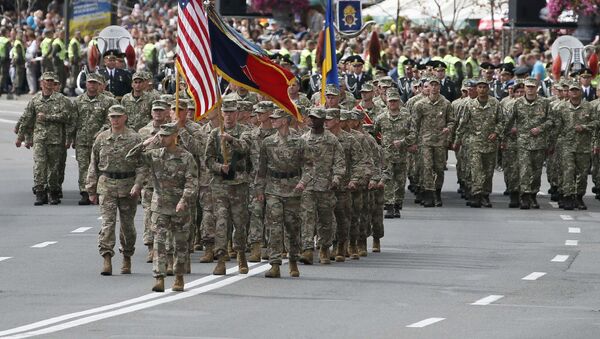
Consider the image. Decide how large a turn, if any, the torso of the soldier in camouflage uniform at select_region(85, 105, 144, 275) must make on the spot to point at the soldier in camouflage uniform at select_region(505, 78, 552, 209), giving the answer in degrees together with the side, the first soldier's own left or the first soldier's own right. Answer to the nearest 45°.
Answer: approximately 135° to the first soldier's own left

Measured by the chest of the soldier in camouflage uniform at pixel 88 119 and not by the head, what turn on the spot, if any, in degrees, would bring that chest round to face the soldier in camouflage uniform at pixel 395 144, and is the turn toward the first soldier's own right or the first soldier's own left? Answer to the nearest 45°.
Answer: approximately 90° to the first soldier's own left

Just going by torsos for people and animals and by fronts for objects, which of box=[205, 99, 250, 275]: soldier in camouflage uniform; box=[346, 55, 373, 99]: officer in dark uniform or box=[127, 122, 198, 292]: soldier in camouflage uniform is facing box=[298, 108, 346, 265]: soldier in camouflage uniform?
the officer in dark uniform

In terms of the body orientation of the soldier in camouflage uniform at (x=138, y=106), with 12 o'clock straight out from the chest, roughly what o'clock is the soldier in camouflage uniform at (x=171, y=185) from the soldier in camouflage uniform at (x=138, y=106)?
the soldier in camouflage uniform at (x=171, y=185) is roughly at 12 o'clock from the soldier in camouflage uniform at (x=138, y=106).

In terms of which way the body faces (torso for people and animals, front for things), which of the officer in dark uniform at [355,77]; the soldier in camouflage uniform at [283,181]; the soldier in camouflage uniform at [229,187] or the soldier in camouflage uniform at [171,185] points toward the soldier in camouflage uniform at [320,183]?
the officer in dark uniform

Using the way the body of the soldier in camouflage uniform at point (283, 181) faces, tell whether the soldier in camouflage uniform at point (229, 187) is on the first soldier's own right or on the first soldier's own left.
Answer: on the first soldier's own right

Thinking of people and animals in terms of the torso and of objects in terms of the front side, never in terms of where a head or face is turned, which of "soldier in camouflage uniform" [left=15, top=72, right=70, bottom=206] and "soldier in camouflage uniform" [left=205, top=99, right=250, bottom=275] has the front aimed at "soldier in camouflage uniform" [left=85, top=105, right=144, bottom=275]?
"soldier in camouflage uniform" [left=15, top=72, right=70, bottom=206]

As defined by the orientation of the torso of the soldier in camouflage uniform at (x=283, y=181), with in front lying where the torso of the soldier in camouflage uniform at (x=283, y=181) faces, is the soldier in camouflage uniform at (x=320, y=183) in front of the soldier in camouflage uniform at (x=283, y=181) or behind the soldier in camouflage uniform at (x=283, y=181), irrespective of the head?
behind

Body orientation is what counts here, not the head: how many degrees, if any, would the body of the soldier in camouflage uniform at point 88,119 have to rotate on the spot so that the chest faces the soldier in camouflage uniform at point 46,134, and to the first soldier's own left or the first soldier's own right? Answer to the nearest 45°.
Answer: approximately 135° to the first soldier's own right

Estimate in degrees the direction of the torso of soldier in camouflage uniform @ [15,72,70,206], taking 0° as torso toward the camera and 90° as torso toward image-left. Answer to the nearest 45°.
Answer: approximately 0°
